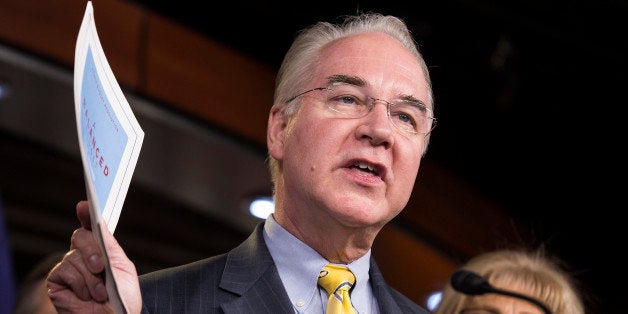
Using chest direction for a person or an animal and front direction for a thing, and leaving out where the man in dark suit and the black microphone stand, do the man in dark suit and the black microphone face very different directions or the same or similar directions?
very different directions

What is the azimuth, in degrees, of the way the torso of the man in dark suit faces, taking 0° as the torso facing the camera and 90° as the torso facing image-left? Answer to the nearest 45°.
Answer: approximately 315°

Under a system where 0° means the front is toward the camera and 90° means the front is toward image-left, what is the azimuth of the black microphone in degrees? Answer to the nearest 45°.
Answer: approximately 90°

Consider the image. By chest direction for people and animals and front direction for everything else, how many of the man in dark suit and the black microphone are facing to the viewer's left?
1

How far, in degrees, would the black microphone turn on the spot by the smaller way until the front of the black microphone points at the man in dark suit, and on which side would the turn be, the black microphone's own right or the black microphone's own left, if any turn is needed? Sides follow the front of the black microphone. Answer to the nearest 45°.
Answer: approximately 45° to the black microphone's own left

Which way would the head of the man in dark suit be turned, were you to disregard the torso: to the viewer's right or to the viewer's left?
to the viewer's right

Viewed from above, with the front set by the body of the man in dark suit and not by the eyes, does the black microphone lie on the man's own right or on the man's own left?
on the man's own left
